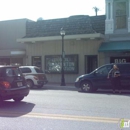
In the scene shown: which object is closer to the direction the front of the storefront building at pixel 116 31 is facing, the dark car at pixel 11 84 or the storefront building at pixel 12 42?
the dark car

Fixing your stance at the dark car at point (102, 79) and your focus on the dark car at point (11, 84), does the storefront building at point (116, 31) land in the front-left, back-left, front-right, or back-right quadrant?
back-right

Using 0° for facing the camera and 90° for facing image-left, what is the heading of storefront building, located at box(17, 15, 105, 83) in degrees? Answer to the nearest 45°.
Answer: approximately 0°

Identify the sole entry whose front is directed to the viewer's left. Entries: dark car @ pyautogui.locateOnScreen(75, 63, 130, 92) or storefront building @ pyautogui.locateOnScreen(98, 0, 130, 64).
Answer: the dark car

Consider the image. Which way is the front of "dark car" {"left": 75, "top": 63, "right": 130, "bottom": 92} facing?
to the viewer's left

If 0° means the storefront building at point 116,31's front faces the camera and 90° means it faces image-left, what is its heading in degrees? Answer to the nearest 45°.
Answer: approximately 0°

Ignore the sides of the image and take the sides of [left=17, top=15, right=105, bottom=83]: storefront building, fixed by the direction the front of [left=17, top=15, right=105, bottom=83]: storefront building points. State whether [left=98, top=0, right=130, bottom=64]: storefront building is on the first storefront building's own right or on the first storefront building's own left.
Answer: on the first storefront building's own left

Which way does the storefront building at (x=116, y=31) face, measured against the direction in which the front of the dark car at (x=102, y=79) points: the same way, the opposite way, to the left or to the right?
to the left

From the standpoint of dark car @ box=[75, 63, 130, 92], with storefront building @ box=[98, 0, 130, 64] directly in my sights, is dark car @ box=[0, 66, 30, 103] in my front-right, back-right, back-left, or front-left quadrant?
back-left
